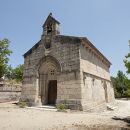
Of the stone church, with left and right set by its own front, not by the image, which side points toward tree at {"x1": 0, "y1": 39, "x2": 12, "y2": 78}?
right

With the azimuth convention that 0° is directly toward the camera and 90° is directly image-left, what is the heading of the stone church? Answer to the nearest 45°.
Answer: approximately 45°

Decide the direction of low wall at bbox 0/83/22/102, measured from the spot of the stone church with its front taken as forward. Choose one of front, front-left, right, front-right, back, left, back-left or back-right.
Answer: right
